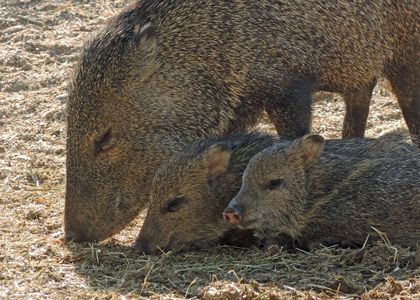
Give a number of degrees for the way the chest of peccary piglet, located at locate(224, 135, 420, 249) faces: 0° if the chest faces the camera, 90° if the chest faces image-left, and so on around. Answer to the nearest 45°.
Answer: approximately 90°

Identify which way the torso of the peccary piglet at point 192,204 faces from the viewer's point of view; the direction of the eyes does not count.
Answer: to the viewer's left
